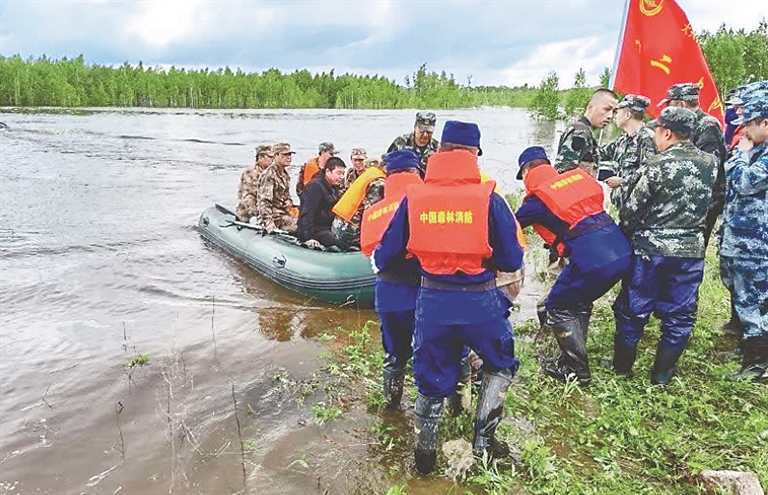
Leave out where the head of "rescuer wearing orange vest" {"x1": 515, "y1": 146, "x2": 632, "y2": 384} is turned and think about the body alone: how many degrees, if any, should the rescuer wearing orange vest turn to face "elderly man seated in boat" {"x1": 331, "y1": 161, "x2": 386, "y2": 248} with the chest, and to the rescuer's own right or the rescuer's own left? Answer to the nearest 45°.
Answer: approximately 45° to the rescuer's own left

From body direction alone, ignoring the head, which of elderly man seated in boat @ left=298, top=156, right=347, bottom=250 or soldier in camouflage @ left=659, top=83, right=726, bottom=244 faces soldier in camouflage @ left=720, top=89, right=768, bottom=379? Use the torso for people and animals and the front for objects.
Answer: the elderly man seated in boat

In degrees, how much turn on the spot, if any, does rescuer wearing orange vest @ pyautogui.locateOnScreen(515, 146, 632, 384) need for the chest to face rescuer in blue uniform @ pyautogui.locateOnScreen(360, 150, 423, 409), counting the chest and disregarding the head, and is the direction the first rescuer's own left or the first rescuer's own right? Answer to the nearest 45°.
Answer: approximately 90° to the first rescuer's own left

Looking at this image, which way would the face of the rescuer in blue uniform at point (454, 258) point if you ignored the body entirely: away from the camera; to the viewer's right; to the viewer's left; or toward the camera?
away from the camera

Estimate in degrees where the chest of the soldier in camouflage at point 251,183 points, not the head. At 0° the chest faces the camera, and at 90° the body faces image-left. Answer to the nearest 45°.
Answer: approximately 270°

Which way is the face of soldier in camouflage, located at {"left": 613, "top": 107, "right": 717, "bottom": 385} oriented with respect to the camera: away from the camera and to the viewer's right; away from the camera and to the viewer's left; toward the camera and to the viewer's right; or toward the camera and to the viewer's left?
away from the camera and to the viewer's left

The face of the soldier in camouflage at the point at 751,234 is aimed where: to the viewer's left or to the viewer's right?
to the viewer's left

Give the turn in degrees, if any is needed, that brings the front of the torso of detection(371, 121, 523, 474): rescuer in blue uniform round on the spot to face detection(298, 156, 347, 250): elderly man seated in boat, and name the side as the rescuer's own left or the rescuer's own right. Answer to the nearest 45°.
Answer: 0° — they already face them

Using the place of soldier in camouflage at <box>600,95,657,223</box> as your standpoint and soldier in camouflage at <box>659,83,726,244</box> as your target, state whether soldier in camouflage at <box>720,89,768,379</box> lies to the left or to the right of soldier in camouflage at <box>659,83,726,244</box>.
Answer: right

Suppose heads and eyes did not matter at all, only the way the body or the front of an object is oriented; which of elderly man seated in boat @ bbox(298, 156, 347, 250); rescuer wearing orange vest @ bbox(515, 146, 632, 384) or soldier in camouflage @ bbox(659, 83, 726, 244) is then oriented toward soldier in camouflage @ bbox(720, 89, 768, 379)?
the elderly man seated in boat

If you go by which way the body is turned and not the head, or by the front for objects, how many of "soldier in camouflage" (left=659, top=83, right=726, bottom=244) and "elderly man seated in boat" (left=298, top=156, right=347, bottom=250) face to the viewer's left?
1

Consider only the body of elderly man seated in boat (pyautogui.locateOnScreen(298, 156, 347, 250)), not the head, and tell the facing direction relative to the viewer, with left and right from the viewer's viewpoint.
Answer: facing the viewer and to the right of the viewer
